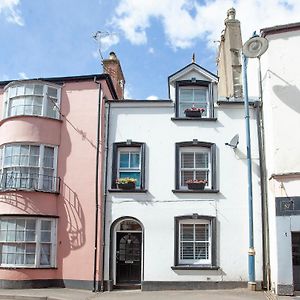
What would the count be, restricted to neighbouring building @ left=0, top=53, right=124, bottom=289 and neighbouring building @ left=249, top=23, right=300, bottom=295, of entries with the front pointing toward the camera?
2

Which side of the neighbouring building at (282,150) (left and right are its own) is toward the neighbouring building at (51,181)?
right

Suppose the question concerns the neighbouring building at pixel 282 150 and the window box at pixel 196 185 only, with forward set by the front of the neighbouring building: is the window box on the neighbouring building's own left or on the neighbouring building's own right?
on the neighbouring building's own right

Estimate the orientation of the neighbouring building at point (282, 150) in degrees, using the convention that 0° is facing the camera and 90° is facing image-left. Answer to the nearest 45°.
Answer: approximately 0°

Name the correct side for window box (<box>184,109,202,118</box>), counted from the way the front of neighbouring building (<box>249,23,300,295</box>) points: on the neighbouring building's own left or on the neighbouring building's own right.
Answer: on the neighbouring building's own right

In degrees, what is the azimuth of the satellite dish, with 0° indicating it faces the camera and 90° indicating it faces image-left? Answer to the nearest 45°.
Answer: approximately 45°

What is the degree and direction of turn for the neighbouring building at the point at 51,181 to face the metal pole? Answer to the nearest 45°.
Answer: approximately 90° to its left

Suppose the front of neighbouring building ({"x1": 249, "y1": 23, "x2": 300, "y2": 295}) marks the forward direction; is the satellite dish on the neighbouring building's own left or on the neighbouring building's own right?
on the neighbouring building's own right

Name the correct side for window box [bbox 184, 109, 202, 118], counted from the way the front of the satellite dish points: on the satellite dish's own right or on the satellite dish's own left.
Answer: on the satellite dish's own right
